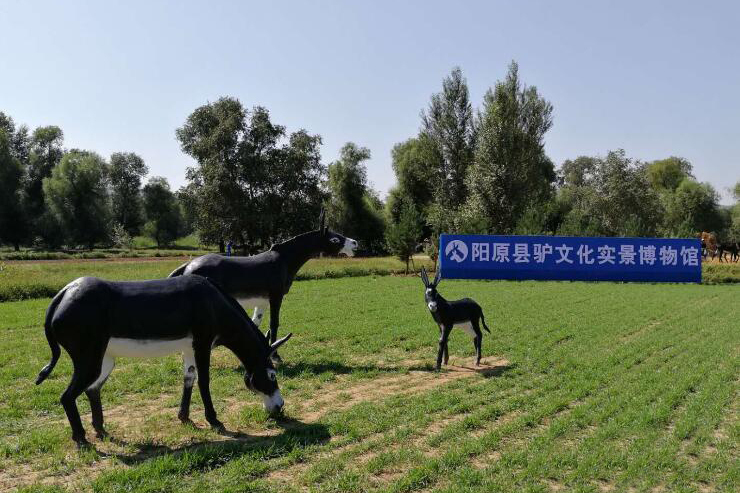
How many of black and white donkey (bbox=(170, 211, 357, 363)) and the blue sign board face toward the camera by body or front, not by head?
1

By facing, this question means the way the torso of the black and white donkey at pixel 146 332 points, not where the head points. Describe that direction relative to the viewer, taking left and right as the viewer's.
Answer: facing to the right of the viewer

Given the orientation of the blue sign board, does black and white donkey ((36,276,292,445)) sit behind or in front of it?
in front

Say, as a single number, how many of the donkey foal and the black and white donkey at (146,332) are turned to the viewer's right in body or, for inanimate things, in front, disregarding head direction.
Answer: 1

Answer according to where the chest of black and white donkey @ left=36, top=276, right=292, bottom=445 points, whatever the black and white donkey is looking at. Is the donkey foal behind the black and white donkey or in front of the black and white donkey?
in front

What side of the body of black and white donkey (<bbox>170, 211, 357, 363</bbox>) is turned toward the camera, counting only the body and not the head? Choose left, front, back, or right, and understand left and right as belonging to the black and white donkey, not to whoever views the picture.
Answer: right

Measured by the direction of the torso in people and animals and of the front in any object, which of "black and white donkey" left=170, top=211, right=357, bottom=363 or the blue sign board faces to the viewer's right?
the black and white donkey

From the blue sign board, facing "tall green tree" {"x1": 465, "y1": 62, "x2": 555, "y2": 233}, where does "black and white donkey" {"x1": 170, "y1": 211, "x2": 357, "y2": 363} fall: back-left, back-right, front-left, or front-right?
back-left

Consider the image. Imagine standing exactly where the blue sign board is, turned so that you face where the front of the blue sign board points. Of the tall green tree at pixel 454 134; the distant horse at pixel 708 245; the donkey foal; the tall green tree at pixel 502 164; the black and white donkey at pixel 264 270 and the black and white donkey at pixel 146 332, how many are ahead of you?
3

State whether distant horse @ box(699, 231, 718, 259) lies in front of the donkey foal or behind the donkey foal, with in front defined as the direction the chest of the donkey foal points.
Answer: behind

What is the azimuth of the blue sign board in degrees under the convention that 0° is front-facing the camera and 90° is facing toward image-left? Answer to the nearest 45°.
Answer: approximately 0°
